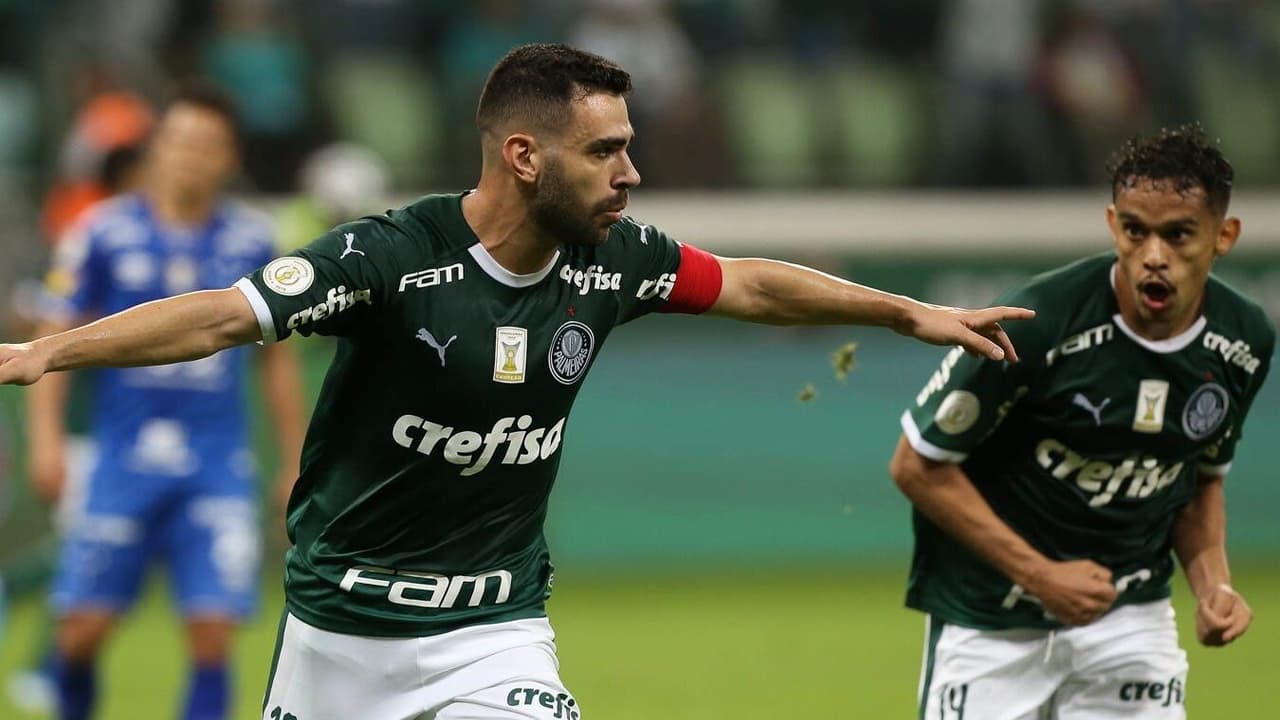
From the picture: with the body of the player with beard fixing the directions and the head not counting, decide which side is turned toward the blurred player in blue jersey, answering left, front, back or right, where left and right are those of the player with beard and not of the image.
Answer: back

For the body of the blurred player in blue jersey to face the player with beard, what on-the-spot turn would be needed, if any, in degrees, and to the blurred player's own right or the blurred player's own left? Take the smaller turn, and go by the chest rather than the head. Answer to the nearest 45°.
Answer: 0° — they already face them

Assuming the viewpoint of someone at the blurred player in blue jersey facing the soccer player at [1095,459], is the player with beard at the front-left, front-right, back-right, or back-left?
front-right

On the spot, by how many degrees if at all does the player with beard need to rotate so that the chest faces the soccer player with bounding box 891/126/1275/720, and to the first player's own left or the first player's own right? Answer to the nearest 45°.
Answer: approximately 45° to the first player's own left

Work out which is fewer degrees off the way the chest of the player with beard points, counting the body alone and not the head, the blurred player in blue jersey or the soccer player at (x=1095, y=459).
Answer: the soccer player

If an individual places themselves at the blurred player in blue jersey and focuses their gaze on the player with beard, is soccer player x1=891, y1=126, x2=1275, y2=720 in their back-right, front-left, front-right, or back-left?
front-left

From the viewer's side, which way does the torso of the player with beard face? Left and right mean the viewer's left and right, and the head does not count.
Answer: facing the viewer and to the right of the viewer

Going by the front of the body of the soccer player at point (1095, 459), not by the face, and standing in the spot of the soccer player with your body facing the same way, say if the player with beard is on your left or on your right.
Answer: on your right

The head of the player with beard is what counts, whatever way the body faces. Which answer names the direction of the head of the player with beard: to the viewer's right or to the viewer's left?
to the viewer's right

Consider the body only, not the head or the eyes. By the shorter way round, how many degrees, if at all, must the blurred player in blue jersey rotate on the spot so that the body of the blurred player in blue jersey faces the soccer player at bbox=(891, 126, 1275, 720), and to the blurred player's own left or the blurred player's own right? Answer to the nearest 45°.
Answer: approximately 45° to the blurred player's own left

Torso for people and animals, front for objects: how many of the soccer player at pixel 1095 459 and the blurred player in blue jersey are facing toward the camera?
2

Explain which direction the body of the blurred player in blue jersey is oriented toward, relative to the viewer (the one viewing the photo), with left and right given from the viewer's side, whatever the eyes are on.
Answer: facing the viewer

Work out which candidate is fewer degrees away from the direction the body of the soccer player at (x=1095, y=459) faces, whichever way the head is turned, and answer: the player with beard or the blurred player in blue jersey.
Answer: the player with beard

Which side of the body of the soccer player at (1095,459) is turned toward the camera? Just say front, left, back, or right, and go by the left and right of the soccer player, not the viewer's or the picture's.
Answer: front

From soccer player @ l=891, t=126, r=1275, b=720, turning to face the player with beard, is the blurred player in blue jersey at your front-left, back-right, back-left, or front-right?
front-right
